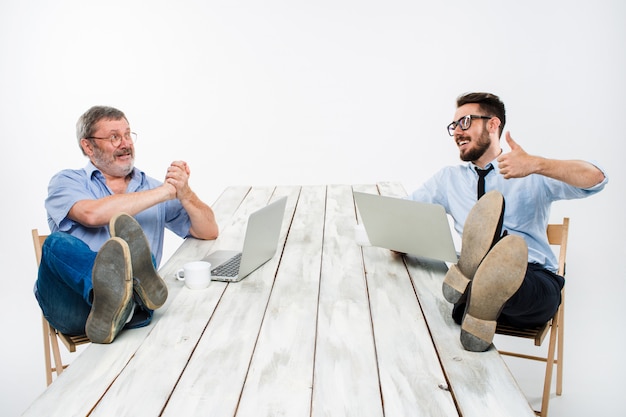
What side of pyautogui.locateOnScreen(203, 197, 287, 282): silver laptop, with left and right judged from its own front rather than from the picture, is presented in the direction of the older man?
front

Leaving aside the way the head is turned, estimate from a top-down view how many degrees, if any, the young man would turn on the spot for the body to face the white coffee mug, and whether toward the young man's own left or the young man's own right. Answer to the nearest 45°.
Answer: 0° — they already face it

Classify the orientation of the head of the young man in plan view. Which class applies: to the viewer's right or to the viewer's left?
to the viewer's left

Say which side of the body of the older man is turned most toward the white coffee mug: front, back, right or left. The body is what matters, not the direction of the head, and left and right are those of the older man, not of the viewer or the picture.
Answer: front

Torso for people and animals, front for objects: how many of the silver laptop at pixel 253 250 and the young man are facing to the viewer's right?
0

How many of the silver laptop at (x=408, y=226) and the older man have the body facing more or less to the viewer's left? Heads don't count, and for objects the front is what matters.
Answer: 0

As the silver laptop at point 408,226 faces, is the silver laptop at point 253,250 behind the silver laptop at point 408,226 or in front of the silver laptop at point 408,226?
behind

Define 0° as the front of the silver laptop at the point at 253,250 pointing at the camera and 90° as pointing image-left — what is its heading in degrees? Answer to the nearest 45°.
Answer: approximately 135°

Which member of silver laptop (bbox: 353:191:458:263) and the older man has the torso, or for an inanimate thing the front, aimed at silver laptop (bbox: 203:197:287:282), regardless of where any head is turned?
the older man

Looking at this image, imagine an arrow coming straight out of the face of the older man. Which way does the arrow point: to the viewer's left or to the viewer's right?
to the viewer's right

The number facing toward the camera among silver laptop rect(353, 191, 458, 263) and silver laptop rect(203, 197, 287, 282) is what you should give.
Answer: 0

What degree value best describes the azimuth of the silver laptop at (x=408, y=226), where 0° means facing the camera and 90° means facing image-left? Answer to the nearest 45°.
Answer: approximately 225°

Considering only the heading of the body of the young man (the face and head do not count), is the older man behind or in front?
in front
